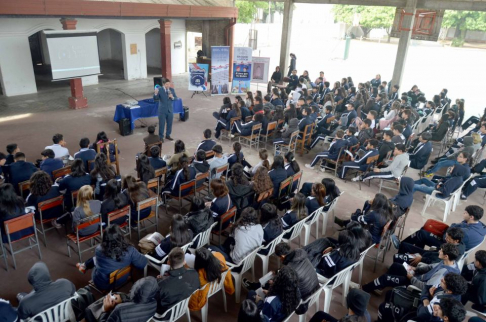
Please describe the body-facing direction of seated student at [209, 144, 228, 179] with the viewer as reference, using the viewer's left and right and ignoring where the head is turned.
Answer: facing away from the viewer and to the left of the viewer

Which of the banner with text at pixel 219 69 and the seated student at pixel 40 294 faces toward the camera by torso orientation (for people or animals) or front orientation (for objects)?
the banner with text

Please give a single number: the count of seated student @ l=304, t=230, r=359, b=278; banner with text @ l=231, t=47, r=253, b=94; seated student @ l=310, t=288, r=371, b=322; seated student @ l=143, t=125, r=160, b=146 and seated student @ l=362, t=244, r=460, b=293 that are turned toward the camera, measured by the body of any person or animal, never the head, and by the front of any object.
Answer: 1

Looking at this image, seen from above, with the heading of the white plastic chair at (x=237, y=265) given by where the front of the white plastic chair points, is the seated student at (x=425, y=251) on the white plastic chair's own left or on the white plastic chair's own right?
on the white plastic chair's own right

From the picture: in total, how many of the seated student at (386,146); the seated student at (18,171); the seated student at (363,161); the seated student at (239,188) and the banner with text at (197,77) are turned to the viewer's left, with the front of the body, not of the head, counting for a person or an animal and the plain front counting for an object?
2

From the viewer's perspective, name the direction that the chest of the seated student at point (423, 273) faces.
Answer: to the viewer's left

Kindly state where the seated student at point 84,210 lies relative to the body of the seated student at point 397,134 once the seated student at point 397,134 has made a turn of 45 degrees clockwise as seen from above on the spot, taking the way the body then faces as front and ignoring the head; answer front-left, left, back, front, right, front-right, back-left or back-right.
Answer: left

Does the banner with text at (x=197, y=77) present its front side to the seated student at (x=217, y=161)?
yes

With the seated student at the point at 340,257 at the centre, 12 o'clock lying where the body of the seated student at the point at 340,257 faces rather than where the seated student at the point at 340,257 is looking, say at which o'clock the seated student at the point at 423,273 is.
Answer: the seated student at the point at 423,273 is roughly at 4 o'clock from the seated student at the point at 340,257.

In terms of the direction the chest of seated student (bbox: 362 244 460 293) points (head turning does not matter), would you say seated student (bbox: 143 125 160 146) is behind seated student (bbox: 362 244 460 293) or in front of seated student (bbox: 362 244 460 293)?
in front

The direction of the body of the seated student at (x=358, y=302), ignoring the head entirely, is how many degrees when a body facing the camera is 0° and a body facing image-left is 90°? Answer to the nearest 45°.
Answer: approximately 135°

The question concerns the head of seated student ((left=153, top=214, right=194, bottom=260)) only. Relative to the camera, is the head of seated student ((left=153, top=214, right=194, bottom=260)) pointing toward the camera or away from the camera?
away from the camera

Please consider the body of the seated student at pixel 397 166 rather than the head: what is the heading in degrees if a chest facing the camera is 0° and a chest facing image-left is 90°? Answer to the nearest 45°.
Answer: approximately 90°

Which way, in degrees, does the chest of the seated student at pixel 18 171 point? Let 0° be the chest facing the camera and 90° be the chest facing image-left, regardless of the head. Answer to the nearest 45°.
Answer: approximately 180°

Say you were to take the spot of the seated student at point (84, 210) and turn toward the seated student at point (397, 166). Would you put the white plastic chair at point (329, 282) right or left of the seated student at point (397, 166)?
right

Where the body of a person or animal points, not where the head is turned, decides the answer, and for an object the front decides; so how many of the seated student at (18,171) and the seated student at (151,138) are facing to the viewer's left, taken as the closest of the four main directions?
0

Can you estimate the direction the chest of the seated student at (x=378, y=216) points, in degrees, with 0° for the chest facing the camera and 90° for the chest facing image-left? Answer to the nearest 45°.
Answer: approximately 90°
